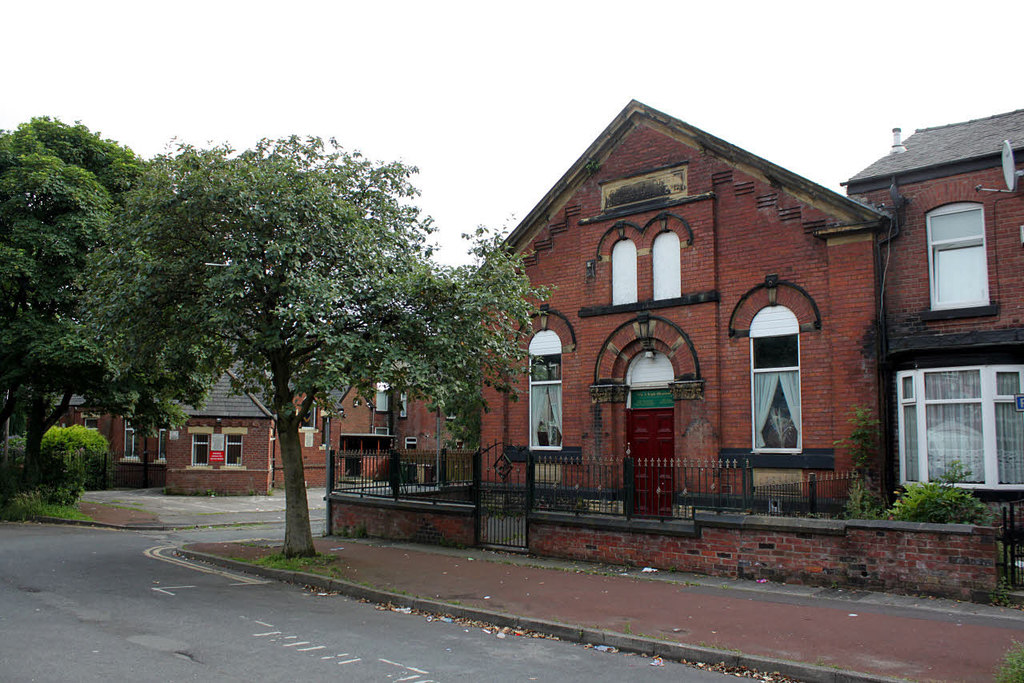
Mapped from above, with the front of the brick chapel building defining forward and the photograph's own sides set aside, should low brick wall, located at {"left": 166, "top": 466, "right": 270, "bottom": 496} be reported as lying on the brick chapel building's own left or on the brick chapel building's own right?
on the brick chapel building's own right

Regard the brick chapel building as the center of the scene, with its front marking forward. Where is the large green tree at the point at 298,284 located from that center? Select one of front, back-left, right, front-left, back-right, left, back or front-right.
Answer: front

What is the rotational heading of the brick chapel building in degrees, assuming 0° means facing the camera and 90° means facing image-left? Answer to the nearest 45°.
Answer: approximately 45°

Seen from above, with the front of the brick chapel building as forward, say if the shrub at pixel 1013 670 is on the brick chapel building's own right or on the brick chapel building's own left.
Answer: on the brick chapel building's own left

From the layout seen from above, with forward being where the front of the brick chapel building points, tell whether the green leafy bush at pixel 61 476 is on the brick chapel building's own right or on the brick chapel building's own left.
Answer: on the brick chapel building's own right

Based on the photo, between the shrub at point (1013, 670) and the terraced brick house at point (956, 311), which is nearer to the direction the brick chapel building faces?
the shrub

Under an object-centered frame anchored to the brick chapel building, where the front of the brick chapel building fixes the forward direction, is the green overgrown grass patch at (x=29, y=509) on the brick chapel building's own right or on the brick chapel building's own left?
on the brick chapel building's own right

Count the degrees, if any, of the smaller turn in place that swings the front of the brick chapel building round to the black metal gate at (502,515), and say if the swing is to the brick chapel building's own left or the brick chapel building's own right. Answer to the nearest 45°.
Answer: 0° — it already faces it

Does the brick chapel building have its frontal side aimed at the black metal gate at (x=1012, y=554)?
no

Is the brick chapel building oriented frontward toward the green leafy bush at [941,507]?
no
